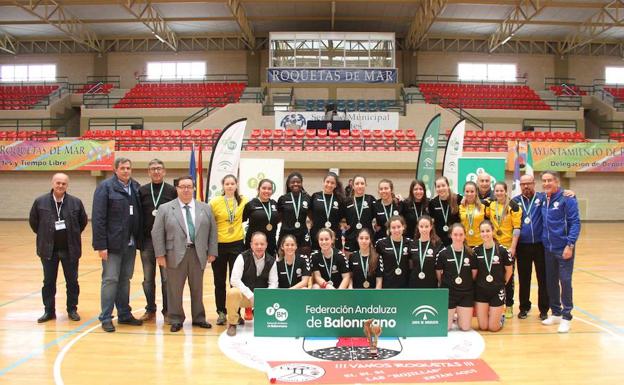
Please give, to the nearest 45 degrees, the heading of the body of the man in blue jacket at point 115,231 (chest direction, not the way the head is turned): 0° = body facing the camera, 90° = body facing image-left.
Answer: approximately 315°

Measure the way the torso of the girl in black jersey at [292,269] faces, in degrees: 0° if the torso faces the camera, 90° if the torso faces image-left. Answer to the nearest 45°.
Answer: approximately 0°

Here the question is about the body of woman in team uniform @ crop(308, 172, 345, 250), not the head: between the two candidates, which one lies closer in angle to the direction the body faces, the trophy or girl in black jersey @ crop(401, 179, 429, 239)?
the trophy

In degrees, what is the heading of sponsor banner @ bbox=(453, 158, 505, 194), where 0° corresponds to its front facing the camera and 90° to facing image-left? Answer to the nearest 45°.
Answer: approximately 0°

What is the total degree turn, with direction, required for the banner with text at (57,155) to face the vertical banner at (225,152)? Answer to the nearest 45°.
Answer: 0° — it already faces it
